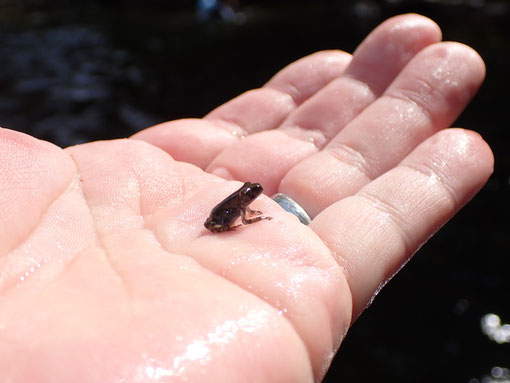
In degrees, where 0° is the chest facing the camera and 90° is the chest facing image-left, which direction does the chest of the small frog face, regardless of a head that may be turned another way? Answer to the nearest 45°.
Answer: approximately 270°
